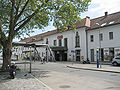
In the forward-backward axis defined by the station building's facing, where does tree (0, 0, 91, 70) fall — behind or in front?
in front

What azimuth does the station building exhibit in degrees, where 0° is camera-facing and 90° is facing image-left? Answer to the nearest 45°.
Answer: approximately 45°
